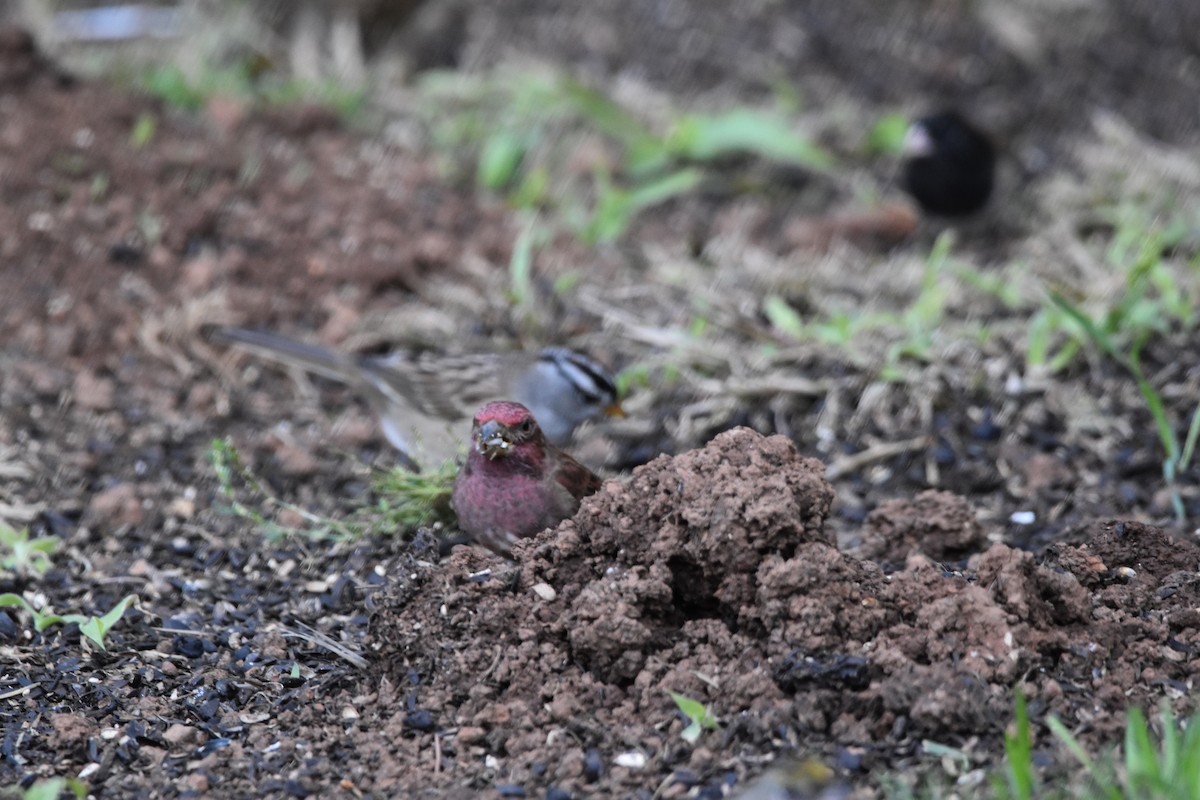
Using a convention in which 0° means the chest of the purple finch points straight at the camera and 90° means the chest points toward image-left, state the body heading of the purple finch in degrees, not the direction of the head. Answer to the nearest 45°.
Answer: approximately 45°

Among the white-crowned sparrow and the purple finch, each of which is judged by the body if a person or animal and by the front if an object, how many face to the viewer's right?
1

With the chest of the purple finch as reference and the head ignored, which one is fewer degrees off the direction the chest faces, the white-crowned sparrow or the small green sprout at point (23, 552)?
the small green sprout

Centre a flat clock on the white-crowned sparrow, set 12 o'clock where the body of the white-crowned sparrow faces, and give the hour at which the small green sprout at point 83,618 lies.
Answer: The small green sprout is roughly at 4 o'clock from the white-crowned sparrow.

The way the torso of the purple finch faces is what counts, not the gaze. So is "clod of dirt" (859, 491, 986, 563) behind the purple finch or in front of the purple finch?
behind

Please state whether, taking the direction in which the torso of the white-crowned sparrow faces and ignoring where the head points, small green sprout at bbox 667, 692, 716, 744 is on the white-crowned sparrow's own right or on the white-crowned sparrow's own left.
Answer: on the white-crowned sparrow's own right

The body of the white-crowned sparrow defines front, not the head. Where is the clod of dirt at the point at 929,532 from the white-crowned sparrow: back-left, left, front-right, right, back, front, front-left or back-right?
front-right

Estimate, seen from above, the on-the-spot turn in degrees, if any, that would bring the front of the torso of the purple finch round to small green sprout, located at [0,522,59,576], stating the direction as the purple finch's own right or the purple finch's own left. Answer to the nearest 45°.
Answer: approximately 45° to the purple finch's own right

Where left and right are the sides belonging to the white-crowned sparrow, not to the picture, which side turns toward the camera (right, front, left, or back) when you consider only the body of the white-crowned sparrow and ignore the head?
right

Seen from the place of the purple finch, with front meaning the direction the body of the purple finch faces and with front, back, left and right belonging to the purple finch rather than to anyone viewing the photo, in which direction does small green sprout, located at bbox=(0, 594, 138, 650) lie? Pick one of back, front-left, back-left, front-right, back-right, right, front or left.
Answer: front-right
